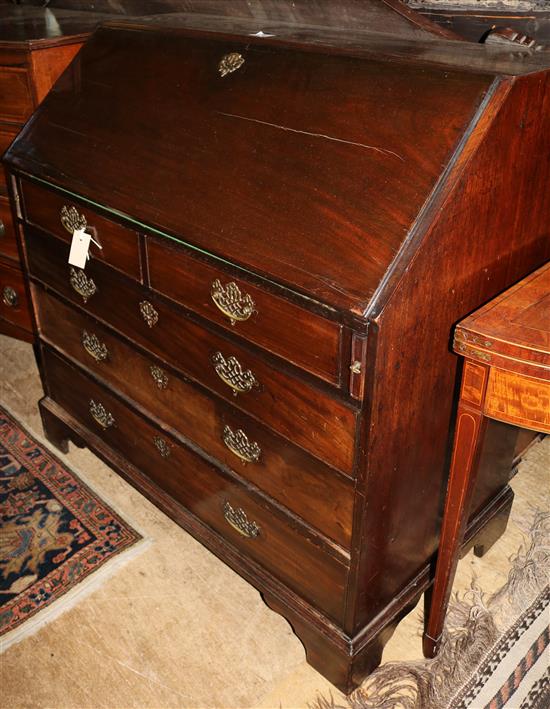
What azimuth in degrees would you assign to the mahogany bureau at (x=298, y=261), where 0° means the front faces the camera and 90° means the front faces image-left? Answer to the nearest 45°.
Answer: approximately 45°
